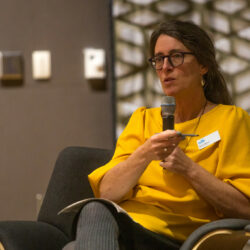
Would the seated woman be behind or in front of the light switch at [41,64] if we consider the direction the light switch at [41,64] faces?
in front

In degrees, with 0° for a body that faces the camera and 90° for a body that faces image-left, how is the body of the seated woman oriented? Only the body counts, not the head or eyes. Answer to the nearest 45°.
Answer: approximately 45°

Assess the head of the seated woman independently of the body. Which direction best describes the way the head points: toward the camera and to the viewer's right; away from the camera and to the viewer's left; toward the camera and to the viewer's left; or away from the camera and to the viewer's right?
toward the camera and to the viewer's left

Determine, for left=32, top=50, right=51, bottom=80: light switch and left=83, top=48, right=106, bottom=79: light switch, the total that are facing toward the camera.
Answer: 2

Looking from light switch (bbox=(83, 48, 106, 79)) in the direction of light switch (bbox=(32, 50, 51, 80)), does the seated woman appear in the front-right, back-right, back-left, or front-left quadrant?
back-left

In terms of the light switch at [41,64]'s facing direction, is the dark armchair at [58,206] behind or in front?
in front

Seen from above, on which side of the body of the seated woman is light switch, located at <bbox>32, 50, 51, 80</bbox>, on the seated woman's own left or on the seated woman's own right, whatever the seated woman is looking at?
on the seated woman's own right
